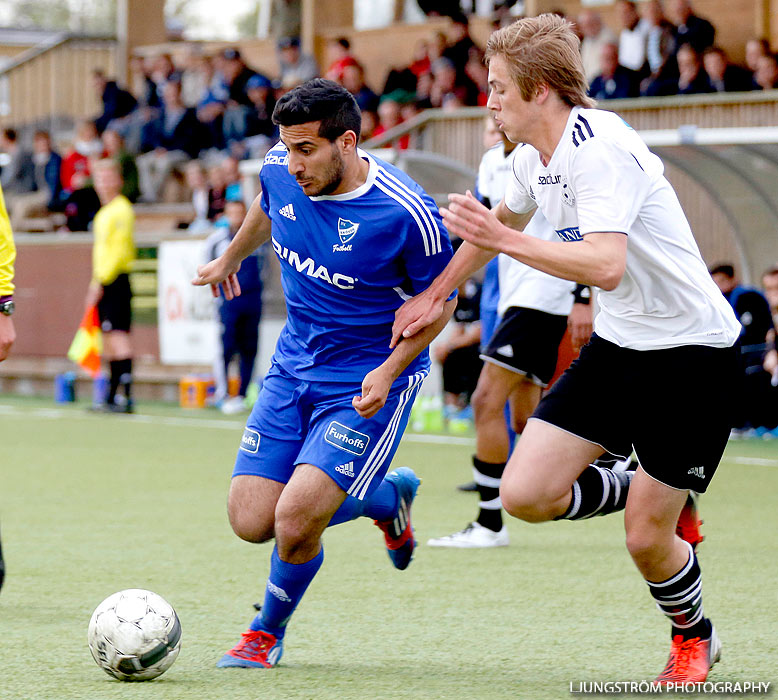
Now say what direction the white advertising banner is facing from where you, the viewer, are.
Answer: facing the viewer

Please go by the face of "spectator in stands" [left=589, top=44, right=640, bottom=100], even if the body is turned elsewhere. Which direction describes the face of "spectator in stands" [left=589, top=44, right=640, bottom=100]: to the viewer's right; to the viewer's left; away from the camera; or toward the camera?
toward the camera

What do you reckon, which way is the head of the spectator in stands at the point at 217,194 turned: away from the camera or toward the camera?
toward the camera

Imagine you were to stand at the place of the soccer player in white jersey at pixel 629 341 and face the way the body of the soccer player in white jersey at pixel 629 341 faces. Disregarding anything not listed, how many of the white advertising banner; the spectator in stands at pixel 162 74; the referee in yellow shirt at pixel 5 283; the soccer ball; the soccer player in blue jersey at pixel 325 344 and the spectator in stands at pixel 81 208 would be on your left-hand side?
0

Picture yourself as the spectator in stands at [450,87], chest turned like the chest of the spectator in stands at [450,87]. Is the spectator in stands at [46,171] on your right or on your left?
on your right

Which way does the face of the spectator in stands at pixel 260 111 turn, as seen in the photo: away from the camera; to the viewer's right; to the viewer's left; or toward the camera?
toward the camera

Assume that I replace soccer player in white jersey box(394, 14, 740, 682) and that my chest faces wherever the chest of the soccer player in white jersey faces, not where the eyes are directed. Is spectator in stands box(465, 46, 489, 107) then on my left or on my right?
on my right

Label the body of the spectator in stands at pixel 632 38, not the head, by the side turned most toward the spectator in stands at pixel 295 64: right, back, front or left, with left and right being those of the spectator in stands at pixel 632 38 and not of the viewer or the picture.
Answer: right

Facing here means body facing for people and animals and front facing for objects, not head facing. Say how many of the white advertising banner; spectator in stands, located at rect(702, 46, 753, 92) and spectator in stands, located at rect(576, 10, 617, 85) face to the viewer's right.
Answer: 0

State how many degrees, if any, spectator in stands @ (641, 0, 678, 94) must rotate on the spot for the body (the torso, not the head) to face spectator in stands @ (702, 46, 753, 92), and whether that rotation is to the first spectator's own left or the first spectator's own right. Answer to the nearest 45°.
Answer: approximately 90° to the first spectator's own left

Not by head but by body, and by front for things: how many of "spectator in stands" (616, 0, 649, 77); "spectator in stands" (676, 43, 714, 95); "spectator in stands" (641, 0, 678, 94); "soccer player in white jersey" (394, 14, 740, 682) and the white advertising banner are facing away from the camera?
0

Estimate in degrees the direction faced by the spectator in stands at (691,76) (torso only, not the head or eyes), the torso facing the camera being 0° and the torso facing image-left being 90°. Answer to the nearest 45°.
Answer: approximately 45°

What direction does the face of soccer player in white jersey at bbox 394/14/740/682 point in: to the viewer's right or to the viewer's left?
to the viewer's left

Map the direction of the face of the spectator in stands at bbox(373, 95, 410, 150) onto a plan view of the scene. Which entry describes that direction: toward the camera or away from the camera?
toward the camera

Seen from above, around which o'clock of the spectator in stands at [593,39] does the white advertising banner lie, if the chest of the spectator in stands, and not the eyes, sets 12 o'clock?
The white advertising banner is roughly at 1 o'clock from the spectator in stands.

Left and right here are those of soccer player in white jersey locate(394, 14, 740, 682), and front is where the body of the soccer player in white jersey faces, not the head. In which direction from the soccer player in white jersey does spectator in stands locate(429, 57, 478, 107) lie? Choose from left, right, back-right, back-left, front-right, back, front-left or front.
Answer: back-right

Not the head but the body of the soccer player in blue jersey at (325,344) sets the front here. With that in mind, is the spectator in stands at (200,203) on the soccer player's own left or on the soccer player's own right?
on the soccer player's own right

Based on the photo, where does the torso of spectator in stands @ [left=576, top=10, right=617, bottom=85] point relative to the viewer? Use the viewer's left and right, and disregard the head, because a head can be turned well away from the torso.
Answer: facing the viewer and to the left of the viewer

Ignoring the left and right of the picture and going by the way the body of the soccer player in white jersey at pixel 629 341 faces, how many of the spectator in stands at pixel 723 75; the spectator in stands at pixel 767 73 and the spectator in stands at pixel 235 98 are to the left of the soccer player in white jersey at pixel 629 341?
0
